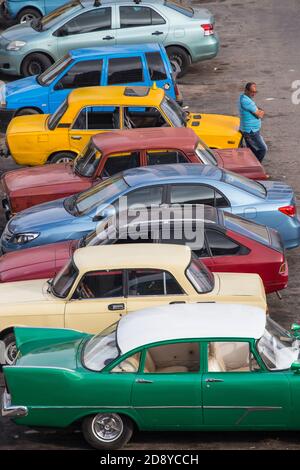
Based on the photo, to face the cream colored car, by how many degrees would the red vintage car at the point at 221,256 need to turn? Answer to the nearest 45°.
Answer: approximately 45° to its left

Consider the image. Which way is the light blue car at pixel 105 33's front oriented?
to the viewer's left

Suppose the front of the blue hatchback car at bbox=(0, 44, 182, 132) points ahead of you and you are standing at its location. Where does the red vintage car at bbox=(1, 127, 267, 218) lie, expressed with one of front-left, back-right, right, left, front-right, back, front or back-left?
left

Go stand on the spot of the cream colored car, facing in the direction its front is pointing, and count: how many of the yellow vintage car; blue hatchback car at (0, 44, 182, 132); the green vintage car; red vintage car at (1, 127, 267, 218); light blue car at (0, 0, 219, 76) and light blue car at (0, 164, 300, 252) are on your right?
5

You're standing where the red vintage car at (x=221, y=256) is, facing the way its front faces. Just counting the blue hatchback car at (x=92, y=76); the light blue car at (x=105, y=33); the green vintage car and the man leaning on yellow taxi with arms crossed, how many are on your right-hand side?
3

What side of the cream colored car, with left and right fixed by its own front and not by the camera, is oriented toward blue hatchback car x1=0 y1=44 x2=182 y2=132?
right

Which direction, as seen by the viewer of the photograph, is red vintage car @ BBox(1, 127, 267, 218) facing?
facing to the left of the viewer

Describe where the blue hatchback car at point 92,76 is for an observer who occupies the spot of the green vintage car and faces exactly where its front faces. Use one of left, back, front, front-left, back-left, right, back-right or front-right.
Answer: left
